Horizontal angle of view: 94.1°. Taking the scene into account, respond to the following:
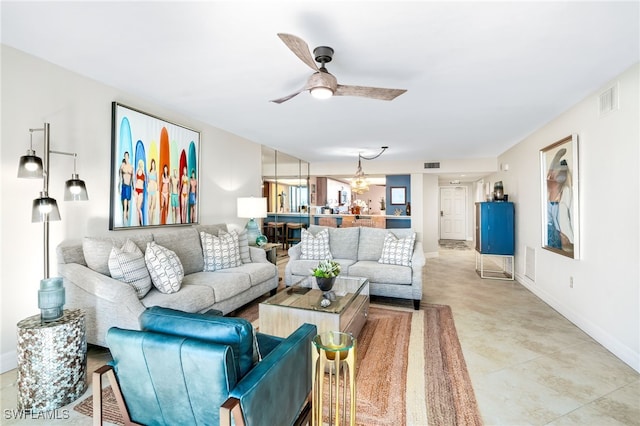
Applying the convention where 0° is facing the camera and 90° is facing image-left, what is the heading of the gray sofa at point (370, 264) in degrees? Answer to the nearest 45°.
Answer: approximately 0°

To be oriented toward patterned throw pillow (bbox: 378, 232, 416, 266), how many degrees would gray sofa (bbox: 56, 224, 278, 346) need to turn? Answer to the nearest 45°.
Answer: approximately 45° to its left

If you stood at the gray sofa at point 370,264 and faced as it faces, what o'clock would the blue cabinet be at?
The blue cabinet is roughly at 8 o'clock from the gray sofa.

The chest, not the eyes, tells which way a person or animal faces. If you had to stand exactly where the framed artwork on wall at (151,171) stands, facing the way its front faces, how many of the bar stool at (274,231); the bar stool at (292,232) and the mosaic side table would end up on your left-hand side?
2

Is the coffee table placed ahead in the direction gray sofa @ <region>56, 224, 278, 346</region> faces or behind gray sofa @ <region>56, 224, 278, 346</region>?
ahead

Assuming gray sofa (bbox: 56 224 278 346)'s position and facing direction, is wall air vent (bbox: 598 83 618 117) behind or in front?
in front

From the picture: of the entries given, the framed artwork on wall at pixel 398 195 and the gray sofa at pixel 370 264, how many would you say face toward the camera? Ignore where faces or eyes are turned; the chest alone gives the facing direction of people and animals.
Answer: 2

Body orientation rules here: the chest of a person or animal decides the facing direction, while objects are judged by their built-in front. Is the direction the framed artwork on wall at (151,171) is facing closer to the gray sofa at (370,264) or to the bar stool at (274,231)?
the gray sofa

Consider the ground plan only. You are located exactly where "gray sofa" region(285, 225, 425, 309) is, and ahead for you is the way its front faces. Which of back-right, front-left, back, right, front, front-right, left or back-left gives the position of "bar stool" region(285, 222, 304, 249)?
back-right

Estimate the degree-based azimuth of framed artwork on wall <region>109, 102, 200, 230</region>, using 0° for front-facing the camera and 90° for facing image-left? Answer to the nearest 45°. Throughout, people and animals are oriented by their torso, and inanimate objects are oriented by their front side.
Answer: approximately 315°

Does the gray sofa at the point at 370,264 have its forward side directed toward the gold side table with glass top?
yes

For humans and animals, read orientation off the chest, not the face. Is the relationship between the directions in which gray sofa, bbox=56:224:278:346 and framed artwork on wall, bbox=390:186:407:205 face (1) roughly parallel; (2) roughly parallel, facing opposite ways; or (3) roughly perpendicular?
roughly perpendicular

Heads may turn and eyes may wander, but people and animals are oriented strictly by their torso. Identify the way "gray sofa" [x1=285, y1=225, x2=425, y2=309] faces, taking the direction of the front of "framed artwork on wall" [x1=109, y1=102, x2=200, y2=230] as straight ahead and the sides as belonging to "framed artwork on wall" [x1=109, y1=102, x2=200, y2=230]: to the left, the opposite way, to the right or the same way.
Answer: to the right

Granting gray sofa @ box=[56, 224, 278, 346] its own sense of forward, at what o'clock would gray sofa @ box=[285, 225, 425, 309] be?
gray sofa @ box=[285, 225, 425, 309] is roughly at 10 o'clock from gray sofa @ box=[56, 224, 278, 346].

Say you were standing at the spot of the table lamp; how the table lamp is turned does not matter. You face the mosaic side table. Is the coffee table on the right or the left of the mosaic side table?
left

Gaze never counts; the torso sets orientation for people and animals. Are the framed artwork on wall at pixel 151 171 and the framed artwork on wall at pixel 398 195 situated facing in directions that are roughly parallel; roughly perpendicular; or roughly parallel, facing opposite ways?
roughly perpendicular
